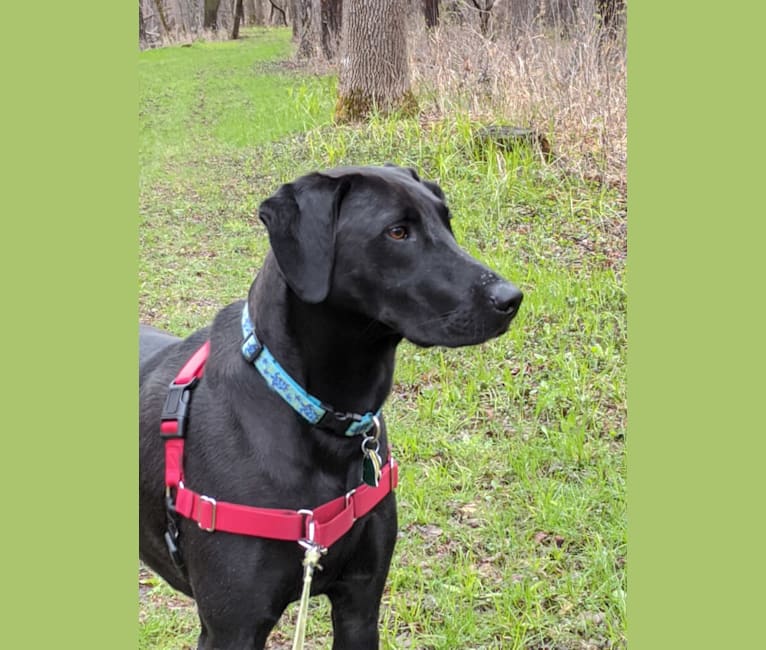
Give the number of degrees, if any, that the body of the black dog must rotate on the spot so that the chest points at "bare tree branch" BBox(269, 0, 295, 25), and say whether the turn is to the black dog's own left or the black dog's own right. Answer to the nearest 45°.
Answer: approximately 135° to the black dog's own left

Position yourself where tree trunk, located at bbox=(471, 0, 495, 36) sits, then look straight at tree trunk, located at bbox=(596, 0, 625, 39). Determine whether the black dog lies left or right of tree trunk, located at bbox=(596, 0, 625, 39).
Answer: right

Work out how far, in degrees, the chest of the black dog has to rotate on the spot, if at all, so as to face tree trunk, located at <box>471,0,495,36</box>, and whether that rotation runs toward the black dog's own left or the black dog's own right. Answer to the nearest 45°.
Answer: approximately 135° to the black dog's own left

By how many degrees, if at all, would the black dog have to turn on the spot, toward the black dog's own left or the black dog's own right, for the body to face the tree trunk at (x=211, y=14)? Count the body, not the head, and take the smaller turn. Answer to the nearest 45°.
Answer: approximately 135° to the black dog's own left

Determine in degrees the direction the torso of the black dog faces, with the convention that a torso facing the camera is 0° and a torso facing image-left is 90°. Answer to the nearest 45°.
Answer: approximately 315°

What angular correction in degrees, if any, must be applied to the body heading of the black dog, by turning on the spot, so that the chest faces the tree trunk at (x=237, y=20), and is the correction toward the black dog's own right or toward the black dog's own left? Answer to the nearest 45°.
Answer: approximately 135° to the black dog's own left

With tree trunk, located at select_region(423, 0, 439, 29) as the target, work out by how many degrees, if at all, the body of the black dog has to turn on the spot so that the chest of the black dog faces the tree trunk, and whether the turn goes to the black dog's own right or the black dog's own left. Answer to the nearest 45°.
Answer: approximately 135° to the black dog's own left
